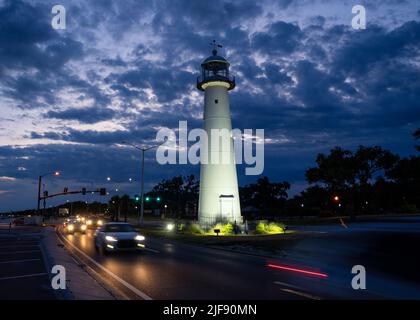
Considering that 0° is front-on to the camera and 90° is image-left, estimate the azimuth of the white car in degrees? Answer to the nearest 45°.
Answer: approximately 315°

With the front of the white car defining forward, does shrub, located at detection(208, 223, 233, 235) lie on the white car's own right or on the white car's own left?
on the white car's own left

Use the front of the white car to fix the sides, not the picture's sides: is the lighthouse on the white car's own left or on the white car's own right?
on the white car's own left

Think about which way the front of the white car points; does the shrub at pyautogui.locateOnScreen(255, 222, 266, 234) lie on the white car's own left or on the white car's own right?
on the white car's own left

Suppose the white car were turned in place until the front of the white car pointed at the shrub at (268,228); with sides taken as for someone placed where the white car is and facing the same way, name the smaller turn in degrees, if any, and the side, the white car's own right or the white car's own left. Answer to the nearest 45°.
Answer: approximately 90° to the white car's own left
